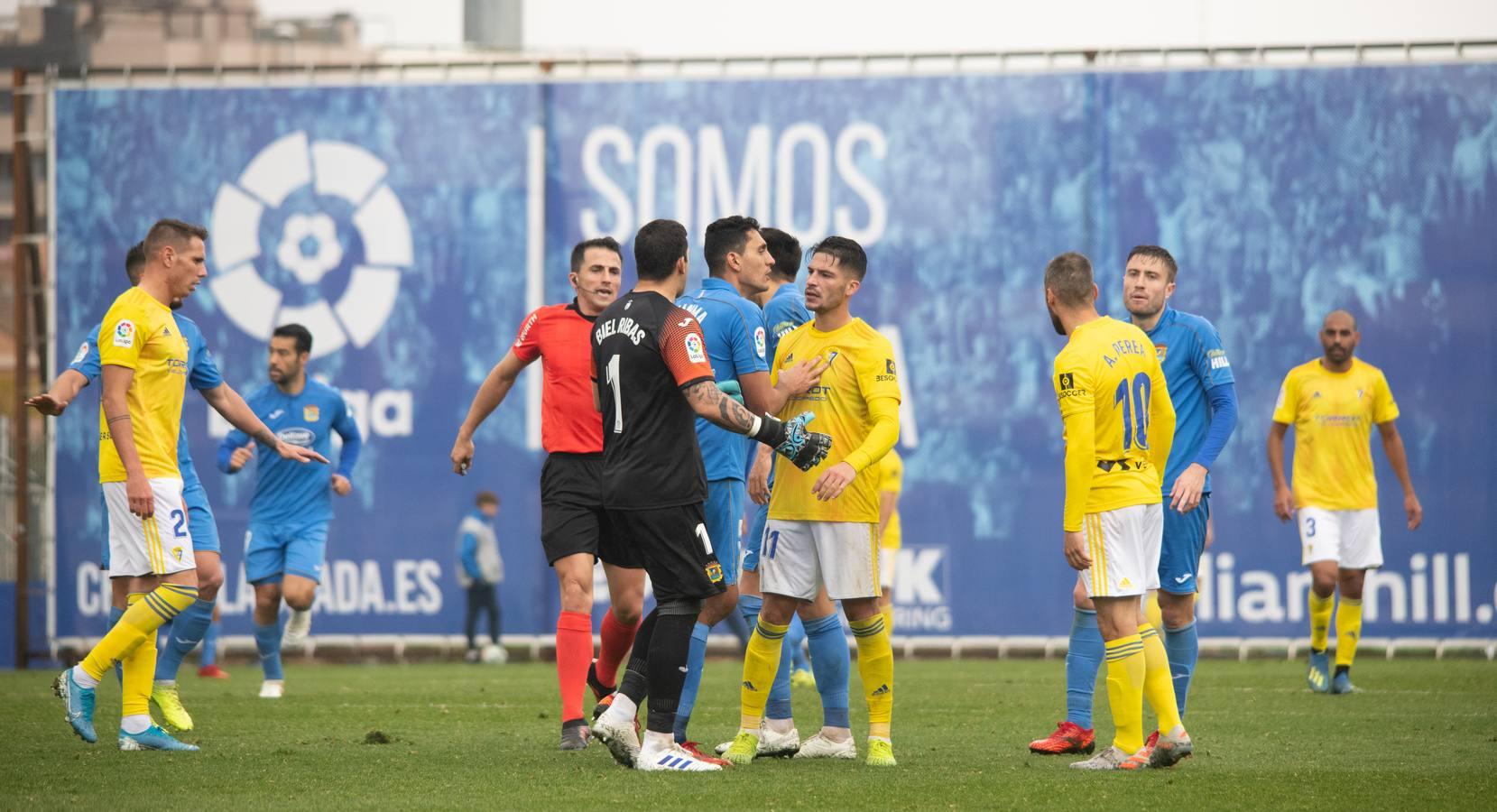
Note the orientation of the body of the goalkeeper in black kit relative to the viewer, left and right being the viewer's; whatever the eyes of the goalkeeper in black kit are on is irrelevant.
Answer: facing away from the viewer and to the right of the viewer

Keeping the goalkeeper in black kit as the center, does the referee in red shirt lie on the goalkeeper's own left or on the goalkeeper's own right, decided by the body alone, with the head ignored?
on the goalkeeper's own left
